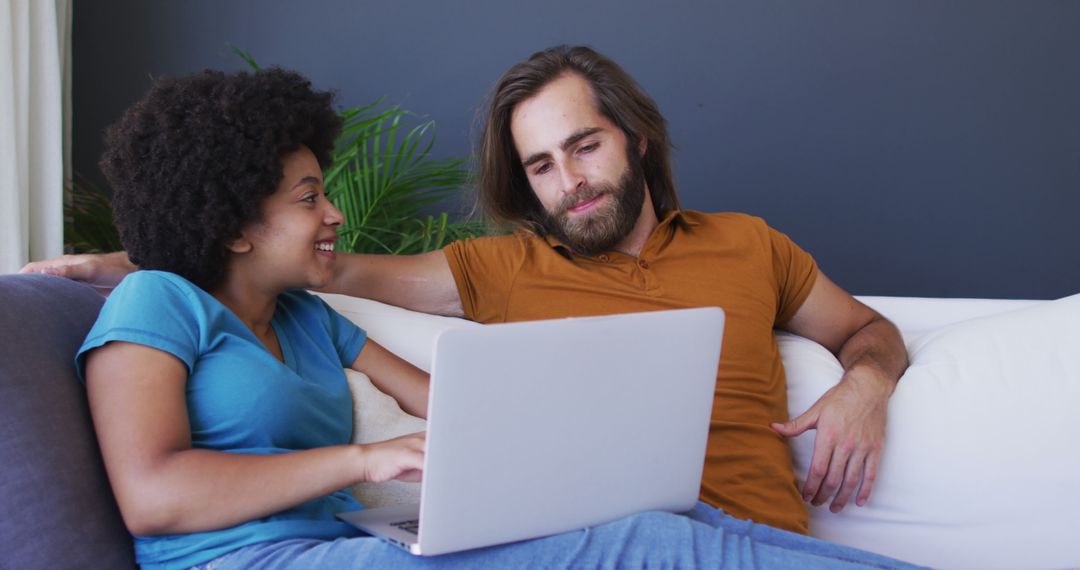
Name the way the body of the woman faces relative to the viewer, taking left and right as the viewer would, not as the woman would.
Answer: facing the viewer and to the right of the viewer

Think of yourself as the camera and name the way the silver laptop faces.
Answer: facing away from the viewer and to the left of the viewer

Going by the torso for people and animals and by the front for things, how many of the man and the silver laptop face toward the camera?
1

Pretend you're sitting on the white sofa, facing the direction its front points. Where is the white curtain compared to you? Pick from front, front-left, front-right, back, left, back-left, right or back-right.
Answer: right

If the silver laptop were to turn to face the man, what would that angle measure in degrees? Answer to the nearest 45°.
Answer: approximately 45° to its right

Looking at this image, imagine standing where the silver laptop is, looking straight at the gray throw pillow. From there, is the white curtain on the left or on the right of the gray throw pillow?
right

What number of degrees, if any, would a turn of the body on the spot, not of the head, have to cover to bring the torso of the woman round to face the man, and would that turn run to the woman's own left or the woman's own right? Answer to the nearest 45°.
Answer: approximately 90° to the woman's own left

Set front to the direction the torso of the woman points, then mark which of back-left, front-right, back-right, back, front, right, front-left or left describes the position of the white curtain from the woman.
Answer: back

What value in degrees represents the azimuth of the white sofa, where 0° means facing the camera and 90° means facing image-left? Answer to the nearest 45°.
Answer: approximately 0°

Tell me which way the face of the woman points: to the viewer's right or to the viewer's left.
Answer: to the viewer's right

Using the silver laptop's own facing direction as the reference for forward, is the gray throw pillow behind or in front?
in front
